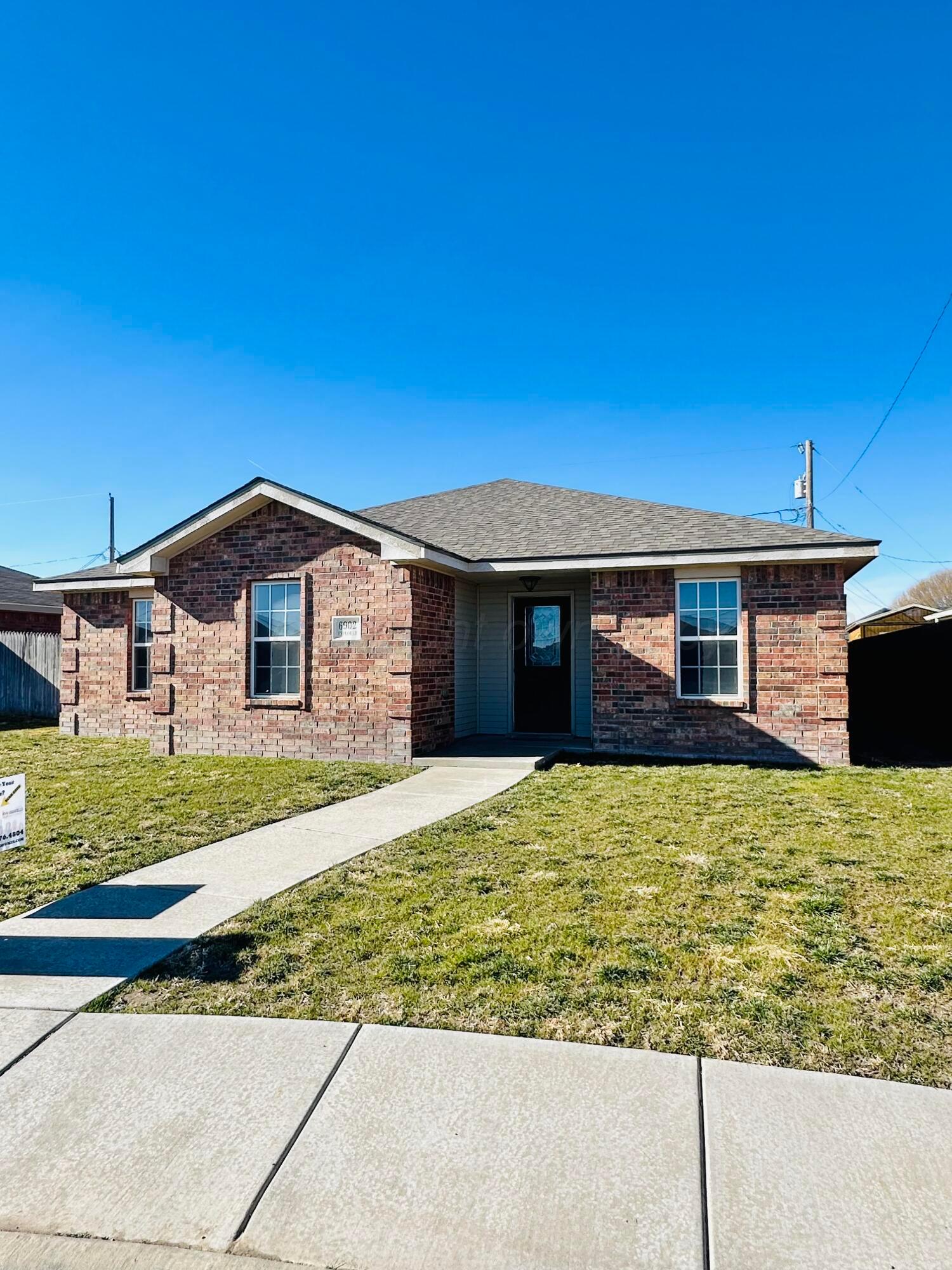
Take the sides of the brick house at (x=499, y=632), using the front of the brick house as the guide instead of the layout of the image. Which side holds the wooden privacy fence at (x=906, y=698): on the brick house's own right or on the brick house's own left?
on the brick house's own left

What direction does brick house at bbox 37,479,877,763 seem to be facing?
toward the camera

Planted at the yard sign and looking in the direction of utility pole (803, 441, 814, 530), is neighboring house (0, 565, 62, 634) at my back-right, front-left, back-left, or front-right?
front-left

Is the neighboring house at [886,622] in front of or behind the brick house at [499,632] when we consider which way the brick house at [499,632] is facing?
behind

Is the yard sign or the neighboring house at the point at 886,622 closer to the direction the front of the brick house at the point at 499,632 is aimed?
the yard sign

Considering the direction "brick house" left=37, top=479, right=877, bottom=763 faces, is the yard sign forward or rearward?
forward

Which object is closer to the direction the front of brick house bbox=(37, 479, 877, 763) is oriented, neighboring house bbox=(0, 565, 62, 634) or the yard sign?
the yard sign

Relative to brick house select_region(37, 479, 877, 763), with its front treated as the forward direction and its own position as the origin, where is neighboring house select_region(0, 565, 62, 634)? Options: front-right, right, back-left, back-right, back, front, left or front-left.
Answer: back-right

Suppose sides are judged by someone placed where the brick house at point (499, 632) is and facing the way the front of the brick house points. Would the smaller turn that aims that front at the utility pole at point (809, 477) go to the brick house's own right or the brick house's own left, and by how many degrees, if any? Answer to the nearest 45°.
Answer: approximately 135° to the brick house's own left

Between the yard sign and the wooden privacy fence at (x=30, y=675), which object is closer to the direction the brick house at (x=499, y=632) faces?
the yard sign

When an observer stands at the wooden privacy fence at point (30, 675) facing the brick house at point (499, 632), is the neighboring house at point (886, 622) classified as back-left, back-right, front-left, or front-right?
front-left

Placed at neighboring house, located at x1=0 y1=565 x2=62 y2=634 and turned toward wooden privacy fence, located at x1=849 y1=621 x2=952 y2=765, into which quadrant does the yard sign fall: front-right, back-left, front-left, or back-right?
front-right
